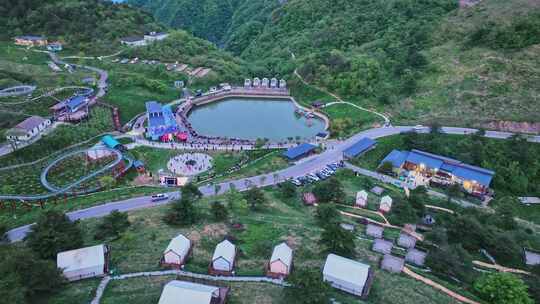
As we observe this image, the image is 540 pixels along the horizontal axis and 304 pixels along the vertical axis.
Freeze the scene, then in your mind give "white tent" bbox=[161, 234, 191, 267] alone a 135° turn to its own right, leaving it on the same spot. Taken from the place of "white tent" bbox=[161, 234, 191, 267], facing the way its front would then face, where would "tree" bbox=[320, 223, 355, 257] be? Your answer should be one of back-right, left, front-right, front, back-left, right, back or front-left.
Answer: right

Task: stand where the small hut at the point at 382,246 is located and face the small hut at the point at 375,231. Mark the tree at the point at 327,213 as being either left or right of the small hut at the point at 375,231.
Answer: left

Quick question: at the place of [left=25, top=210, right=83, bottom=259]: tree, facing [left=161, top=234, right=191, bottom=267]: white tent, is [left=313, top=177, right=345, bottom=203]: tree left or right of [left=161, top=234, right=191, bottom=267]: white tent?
left

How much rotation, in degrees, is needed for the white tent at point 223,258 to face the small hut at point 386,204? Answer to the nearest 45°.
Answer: approximately 135° to its left

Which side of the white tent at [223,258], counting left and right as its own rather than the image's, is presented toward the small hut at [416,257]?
left

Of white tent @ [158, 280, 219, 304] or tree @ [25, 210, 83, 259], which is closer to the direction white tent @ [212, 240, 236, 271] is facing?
the white tent

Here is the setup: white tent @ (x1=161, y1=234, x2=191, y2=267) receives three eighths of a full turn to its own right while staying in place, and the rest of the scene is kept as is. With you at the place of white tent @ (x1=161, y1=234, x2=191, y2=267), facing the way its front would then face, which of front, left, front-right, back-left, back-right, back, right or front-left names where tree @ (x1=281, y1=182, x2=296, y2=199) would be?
front-right

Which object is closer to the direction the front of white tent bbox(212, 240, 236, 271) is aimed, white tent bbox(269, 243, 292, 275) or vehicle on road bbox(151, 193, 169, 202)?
the white tent

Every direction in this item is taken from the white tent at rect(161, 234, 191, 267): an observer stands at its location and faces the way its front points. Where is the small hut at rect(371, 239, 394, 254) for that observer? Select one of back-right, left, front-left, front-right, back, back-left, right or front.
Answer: back-left

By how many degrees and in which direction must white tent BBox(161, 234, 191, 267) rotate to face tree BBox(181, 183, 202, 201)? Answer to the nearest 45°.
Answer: approximately 135° to its right

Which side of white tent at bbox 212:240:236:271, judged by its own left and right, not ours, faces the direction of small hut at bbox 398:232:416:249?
left

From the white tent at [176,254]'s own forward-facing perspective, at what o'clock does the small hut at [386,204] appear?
The small hut is roughly at 7 o'clock from the white tent.
